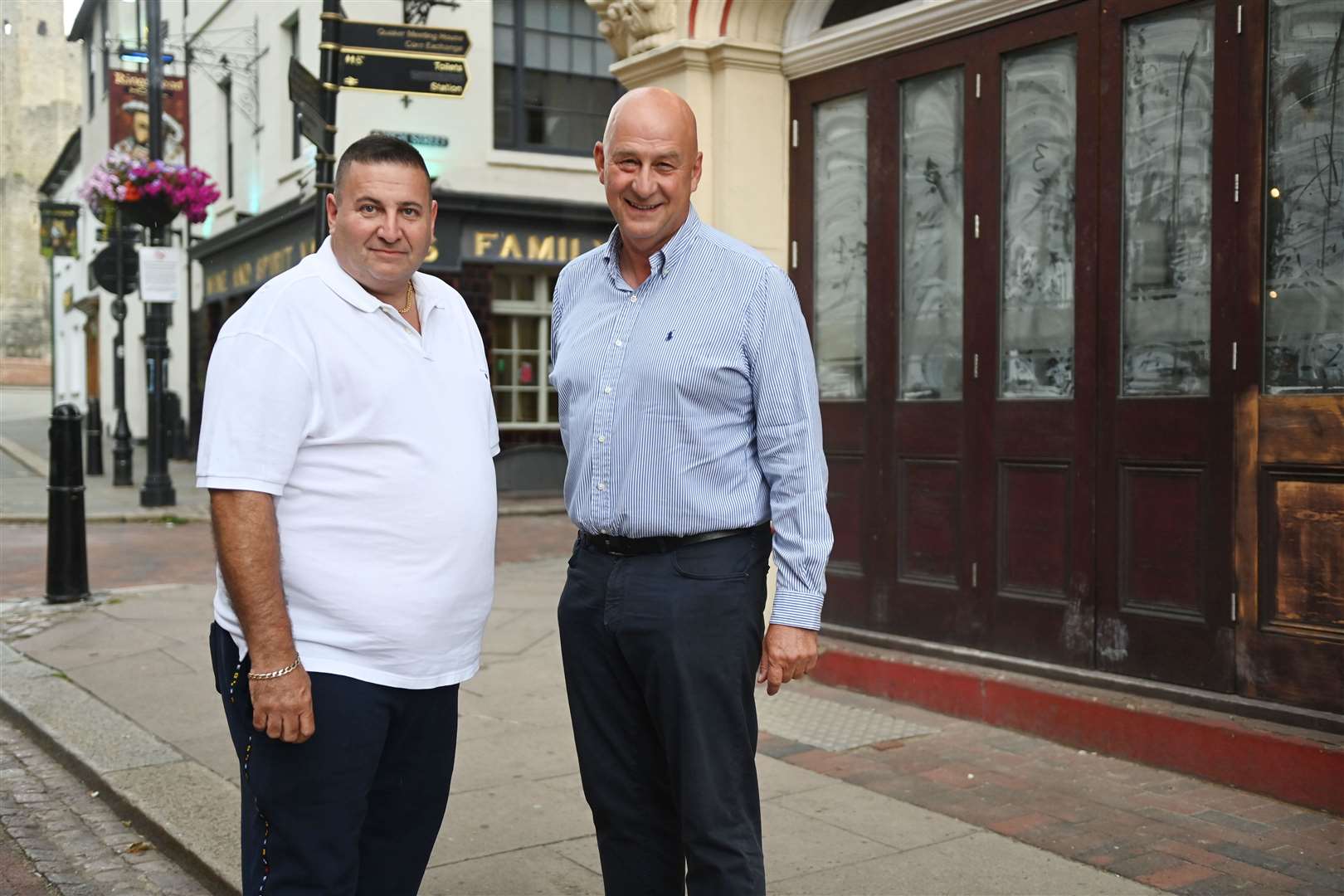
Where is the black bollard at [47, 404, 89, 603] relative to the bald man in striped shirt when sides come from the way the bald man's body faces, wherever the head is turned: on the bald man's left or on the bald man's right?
on the bald man's right

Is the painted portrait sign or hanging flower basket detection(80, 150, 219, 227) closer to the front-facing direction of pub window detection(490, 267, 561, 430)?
the hanging flower basket

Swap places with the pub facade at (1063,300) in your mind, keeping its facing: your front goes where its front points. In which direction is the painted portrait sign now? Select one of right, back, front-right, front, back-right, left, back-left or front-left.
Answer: right

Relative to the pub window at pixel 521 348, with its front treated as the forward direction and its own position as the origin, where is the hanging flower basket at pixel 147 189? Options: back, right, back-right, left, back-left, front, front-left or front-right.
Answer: right

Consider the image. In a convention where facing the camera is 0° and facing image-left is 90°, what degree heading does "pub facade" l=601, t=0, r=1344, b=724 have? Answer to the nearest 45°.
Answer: approximately 45°

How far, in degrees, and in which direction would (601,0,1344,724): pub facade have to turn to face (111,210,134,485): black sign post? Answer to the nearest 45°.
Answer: approximately 90° to its right

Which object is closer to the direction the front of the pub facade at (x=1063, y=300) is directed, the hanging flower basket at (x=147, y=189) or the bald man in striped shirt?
the bald man in striped shirt

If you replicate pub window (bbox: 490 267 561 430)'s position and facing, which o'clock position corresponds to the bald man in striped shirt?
The bald man in striped shirt is roughly at 12 o'clock from the pub window.

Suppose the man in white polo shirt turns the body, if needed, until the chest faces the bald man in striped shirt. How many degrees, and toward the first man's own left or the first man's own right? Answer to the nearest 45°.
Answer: approximately 45° to the first man's own left

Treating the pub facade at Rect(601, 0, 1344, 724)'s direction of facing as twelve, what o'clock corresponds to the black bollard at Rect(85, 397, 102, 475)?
The black bollard is roughly at 3 o'clock from the pub facade.

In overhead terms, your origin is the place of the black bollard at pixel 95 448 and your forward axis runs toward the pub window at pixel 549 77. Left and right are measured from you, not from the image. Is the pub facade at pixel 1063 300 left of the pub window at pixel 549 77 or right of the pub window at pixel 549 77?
right

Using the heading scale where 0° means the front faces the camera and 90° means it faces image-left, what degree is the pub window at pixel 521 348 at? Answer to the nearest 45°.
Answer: approximately 0°
